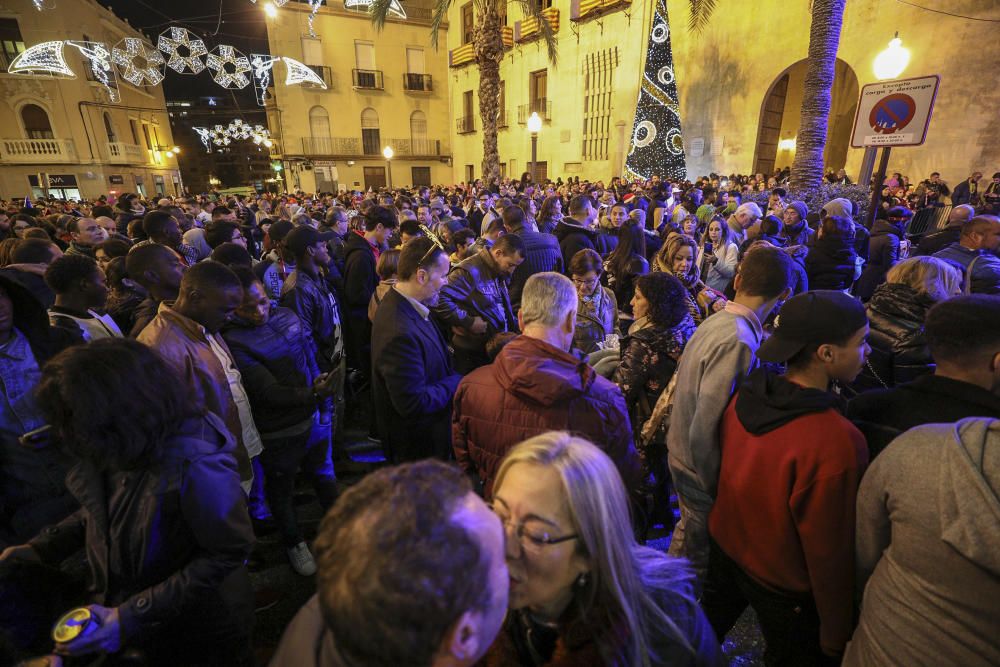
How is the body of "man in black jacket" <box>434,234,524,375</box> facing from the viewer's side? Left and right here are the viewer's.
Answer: facing the viewer and to the right of the viewer

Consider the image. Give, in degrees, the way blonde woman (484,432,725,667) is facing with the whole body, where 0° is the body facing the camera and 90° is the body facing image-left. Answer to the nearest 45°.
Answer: approximately 45°

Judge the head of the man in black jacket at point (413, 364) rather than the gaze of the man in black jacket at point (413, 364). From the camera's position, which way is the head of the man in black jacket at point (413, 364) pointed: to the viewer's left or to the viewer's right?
to the viewer's right

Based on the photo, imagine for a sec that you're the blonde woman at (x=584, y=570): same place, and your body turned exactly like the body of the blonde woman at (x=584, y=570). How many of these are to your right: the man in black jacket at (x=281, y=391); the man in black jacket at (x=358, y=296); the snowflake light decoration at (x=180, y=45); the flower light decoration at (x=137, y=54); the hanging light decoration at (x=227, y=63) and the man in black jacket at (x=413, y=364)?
6

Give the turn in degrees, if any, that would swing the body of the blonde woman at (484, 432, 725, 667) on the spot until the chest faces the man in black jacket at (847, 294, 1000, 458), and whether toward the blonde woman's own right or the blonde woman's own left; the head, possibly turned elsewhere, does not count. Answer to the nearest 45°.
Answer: approximately 180°

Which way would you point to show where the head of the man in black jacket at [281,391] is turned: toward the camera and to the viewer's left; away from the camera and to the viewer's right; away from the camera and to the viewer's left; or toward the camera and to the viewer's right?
toward the camera and to the viewer's right

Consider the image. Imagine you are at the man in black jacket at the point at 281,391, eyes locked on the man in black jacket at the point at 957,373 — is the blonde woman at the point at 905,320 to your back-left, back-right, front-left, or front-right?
front-left

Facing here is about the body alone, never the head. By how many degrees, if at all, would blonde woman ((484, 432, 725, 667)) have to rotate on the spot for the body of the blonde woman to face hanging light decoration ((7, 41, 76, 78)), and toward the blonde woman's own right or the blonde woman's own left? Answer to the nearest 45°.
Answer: approximately 90° to the blonde woman's own right

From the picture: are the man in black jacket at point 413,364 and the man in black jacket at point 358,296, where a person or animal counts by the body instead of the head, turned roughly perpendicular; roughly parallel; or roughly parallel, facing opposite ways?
roughly parallel
